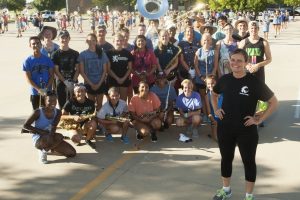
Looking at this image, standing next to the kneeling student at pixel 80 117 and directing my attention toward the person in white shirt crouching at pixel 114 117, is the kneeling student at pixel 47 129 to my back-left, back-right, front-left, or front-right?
back-right

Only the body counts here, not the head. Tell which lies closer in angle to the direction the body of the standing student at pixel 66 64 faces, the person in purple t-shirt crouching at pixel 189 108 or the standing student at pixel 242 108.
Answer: the standing student

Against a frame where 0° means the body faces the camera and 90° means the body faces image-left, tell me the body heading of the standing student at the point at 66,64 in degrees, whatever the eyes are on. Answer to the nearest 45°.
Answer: approximately 0°
